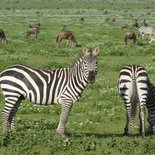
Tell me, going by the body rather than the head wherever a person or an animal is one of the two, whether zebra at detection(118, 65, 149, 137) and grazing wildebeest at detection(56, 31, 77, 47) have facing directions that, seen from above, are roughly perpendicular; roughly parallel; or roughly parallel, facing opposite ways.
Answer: roughly perpendicular

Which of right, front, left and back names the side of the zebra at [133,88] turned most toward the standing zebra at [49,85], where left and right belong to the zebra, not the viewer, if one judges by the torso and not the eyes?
left

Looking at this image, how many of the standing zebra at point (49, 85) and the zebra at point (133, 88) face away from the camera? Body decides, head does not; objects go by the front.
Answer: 1

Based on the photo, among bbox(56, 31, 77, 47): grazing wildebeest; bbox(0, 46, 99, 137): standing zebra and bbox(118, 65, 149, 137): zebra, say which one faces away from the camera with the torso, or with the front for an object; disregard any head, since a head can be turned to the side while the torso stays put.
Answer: the zebra

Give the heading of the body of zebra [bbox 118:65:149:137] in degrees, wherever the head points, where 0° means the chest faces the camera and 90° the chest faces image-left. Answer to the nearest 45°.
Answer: approximately 180°

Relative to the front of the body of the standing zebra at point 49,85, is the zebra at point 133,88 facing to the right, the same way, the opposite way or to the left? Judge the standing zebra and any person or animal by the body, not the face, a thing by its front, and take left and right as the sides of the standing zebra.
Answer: to the left

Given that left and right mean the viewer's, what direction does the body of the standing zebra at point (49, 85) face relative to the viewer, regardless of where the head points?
facing to the right of the viewer
